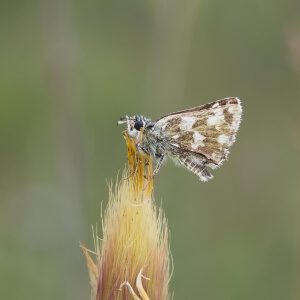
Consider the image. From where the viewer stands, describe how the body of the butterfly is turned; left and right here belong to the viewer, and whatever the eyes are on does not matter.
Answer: facing to the left of the viewer
